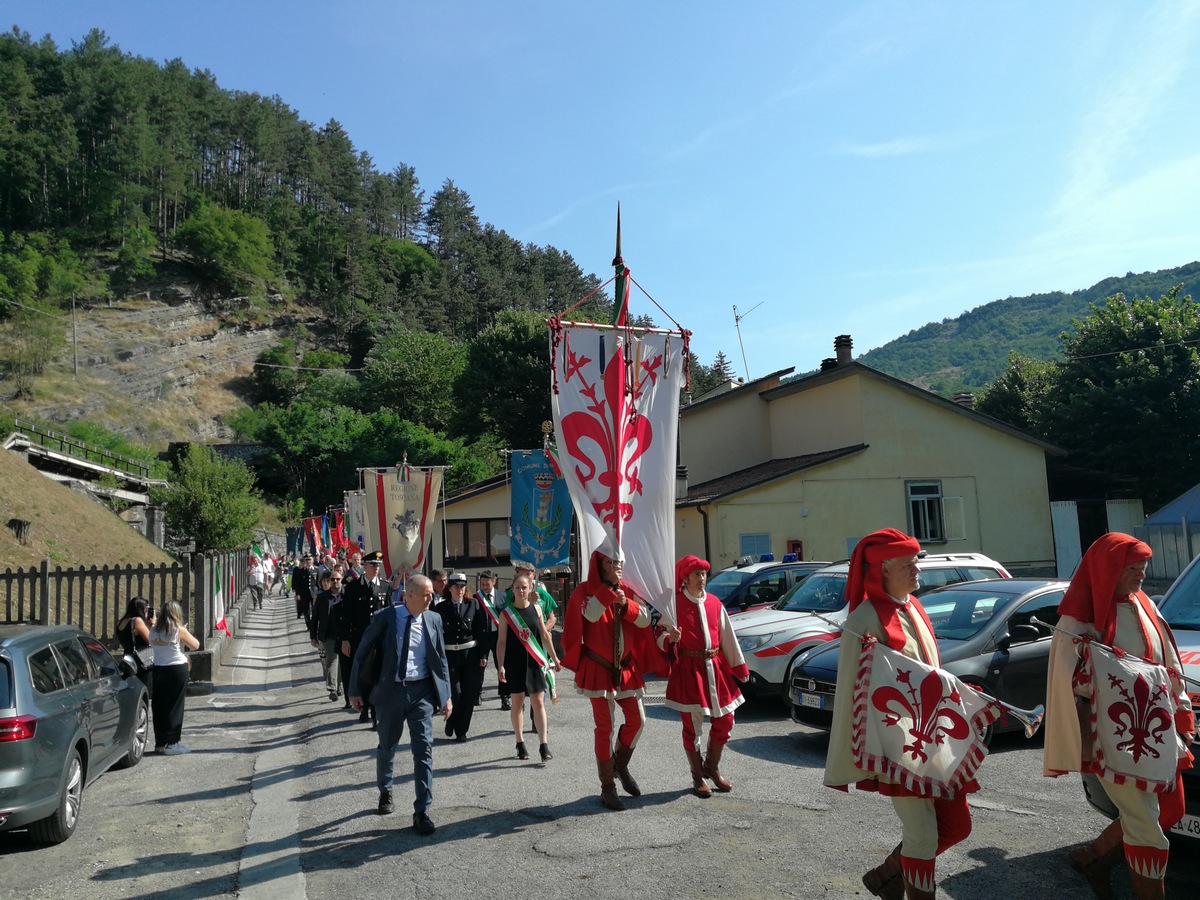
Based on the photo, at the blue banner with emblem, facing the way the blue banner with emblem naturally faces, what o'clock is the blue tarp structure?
The blue tarp structure is roughly at 8 o'clock from the blue banner with emblem.

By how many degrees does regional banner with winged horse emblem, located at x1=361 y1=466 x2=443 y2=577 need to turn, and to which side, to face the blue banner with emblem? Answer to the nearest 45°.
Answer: approximately 45° to its left

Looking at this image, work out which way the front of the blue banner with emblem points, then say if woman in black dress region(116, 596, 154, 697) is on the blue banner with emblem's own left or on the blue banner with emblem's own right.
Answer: on the blue banner with emblem's own right

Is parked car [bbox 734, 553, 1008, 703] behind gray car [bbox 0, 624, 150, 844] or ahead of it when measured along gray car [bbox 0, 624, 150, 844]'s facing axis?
ahead

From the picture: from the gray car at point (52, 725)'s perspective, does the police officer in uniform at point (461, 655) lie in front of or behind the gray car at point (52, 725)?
in front

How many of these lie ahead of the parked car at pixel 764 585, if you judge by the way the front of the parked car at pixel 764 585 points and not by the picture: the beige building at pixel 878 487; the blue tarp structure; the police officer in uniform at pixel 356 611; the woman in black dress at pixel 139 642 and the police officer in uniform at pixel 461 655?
3

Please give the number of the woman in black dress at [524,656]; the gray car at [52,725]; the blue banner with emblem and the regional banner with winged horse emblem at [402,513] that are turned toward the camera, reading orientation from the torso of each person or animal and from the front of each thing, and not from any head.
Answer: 3

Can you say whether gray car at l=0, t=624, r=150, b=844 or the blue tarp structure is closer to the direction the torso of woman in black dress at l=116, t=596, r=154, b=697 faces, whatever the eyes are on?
the blue tarp structure

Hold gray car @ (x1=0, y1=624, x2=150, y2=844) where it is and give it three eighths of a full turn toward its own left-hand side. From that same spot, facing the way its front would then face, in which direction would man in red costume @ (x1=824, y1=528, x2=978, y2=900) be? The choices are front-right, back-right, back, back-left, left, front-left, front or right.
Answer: back-left

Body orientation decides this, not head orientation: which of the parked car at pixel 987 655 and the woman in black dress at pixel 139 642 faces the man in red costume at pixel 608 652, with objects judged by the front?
the parked car

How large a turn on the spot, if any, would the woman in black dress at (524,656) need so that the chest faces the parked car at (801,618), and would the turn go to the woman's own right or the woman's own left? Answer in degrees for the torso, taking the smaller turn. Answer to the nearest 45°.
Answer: approximately 135° to the woman's own left
